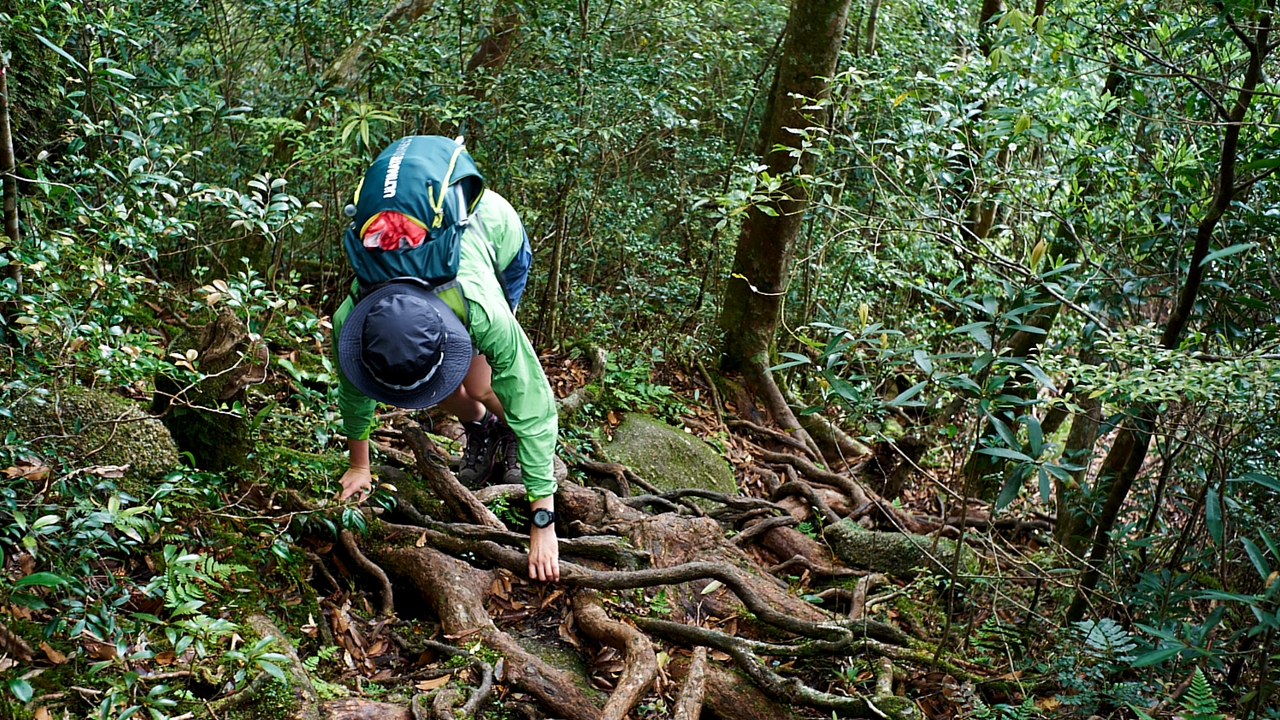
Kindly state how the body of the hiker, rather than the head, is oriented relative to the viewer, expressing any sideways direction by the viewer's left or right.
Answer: facing the viewer and to the left of the viewer

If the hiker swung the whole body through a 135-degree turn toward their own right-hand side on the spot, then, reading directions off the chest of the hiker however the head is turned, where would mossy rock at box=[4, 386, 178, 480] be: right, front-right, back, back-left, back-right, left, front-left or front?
left

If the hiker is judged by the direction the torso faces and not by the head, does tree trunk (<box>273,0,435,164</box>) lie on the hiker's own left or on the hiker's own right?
on the hiker's own right

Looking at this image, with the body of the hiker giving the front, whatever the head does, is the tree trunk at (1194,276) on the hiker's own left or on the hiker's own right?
on the hiker's own left

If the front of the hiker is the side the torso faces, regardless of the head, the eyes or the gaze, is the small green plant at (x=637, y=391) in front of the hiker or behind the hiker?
behind

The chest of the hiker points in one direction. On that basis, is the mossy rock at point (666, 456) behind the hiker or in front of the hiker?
behind

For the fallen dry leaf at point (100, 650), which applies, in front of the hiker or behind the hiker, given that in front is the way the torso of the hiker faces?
in front

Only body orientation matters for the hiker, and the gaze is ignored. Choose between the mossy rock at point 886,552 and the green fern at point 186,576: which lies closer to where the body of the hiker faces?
the green fern
